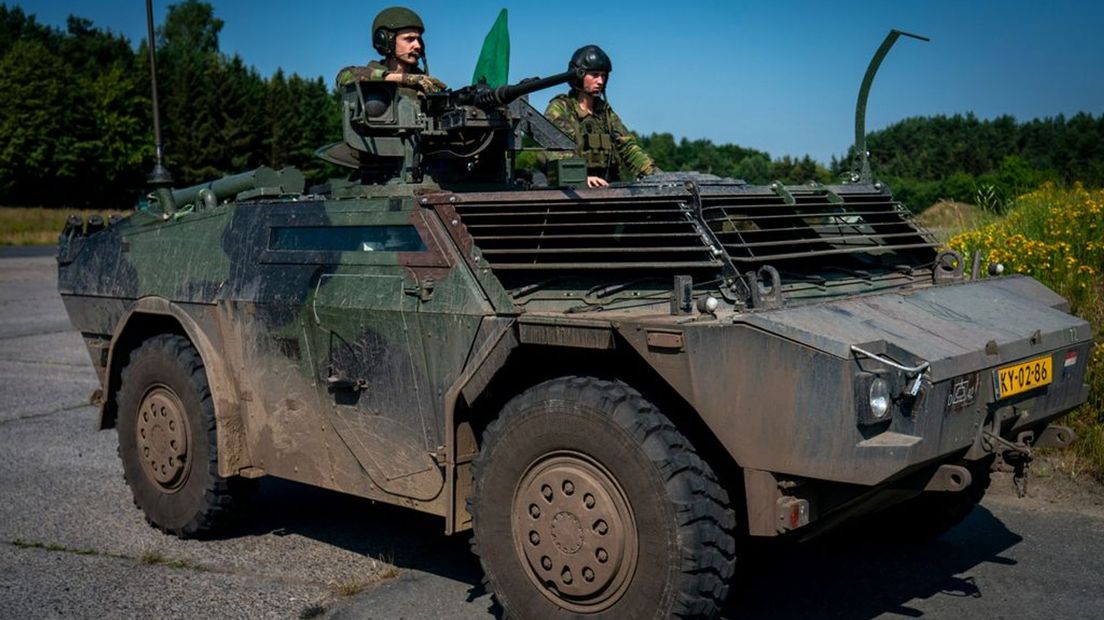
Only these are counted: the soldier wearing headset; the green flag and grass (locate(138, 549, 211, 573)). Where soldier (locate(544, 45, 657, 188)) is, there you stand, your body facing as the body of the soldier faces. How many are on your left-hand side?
0

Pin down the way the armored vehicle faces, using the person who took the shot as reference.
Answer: facing the viewer and to the right of the viewer

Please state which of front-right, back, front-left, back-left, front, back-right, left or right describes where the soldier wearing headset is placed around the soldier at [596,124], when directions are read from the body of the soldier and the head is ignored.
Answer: right

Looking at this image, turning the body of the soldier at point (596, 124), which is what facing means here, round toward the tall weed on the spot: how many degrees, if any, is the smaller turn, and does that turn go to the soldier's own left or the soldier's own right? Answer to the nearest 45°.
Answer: approximately 45° to the soldier's own left

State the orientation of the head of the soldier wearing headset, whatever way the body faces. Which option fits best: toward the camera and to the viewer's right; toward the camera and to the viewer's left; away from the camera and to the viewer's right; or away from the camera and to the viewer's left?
toward the camera and to the viewer's right

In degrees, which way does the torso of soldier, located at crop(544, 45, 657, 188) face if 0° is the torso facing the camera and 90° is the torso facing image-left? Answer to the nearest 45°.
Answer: approximately 315°

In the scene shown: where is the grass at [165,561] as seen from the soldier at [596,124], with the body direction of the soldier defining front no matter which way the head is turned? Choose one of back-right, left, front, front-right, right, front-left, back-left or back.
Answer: right

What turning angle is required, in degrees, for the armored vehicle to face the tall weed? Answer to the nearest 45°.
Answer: approximately 90° to its left
